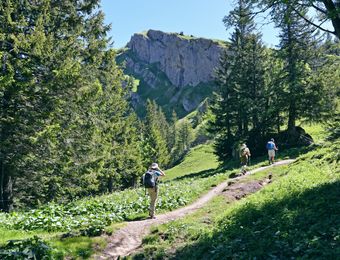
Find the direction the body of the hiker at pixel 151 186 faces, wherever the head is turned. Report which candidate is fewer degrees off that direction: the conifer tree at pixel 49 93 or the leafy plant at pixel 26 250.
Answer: the conifer tree

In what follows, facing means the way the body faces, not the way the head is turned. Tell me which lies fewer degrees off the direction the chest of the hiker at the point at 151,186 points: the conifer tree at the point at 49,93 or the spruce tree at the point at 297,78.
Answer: the spruce tree

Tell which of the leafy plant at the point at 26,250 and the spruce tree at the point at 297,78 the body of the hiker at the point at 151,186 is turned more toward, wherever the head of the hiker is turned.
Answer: the spruce tree

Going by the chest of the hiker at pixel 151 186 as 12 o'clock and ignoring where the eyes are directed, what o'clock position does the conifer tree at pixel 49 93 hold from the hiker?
The conifer tree is roughly at 9 o'clock from the hiker.

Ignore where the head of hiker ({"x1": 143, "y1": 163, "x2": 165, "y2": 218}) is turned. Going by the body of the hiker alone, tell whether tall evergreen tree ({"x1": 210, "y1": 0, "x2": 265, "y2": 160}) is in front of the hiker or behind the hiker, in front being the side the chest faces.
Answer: in front

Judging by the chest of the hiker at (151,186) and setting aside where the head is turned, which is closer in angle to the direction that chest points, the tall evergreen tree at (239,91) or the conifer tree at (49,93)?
the tall evergreen tree

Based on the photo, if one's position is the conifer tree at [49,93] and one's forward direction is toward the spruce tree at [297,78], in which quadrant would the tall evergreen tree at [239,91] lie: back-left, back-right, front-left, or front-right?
front-left

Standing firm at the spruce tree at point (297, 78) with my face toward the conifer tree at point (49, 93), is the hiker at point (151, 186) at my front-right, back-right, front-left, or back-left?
front-left

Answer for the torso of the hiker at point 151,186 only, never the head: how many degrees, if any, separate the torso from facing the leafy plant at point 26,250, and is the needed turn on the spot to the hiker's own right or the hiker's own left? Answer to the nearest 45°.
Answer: approximately 180°

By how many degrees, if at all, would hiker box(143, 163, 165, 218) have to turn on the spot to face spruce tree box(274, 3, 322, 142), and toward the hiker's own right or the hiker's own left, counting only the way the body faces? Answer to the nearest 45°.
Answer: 0° — they already face it

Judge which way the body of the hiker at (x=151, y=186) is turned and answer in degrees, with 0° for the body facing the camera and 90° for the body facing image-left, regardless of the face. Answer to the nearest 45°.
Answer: approximately 225°
